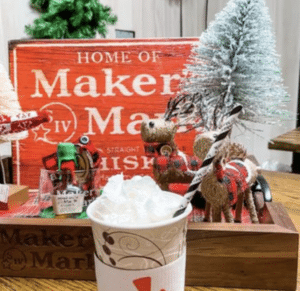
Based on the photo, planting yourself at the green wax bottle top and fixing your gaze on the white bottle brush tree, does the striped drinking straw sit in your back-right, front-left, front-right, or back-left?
front-right

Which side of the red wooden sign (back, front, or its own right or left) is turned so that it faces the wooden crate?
front

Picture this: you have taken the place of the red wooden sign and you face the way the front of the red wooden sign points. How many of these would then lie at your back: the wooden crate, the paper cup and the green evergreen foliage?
1

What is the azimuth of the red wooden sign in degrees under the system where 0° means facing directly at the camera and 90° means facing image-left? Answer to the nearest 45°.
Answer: approximately 0°

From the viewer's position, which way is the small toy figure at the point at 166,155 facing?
facing the viewer and to the left of the viewer

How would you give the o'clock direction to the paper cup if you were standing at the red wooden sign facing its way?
The paper cup is roughly at 12 o'clock from the red wooden sign.

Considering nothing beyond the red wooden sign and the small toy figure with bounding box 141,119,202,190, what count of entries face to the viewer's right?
0
